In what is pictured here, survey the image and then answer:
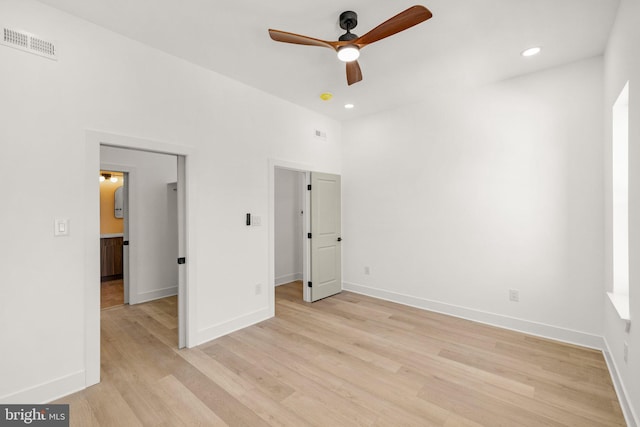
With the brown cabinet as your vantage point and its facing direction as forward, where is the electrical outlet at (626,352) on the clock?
The electrical outlet is roughly at 11 o'clock from the brown cabinet.

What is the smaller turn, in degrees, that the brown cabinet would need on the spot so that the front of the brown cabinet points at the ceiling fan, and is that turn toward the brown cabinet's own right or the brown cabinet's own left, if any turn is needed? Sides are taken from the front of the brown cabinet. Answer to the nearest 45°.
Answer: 0° — it already faces it

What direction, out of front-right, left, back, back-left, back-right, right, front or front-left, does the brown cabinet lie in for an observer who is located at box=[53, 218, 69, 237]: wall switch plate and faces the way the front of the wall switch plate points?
back

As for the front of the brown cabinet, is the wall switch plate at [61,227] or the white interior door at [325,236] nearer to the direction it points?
the wall switch plate

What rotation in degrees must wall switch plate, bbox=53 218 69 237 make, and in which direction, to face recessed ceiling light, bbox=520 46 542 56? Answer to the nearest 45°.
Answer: approximately 45° to its left

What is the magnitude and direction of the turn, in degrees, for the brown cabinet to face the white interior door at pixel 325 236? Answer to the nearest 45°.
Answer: approximately 45° to its left
